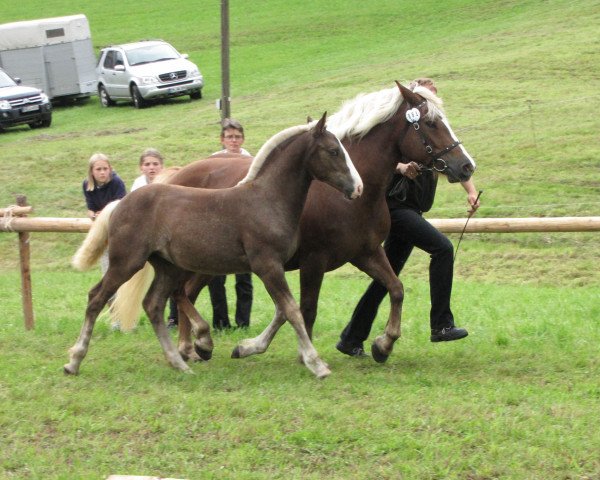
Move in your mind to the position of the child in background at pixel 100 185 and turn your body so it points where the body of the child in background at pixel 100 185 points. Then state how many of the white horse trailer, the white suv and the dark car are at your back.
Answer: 3

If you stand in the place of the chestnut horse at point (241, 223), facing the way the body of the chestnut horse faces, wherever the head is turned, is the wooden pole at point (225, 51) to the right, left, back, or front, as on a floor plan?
left

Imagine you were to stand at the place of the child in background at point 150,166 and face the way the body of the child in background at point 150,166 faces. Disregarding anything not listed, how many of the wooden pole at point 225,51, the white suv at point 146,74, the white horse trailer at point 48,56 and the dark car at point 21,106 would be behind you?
4

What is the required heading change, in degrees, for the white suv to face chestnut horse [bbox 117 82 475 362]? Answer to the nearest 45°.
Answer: approximately 45° to its right

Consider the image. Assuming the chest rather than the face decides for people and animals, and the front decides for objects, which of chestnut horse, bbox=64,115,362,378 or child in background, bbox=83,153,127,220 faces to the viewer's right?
the chestnut horse

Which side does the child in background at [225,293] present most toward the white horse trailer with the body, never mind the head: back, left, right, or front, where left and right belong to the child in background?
back

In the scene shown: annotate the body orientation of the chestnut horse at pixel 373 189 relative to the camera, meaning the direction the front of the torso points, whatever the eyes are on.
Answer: to the viewer's right

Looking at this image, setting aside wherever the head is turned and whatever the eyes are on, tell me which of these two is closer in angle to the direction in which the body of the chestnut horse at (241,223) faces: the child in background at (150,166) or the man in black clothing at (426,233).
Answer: the man in black clothing

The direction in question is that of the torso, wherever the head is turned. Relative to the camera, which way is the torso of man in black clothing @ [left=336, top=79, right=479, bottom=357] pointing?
to the viewer's right

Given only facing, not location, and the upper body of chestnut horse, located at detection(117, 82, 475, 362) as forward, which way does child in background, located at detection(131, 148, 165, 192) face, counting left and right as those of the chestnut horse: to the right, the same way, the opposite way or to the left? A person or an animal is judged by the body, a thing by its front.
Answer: to the right

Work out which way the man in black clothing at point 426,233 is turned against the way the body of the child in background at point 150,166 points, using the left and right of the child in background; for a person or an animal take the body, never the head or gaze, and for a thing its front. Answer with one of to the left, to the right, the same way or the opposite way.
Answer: to the left

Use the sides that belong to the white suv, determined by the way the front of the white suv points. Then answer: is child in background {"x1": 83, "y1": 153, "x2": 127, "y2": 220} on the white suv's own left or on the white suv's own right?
on the white suv's own right

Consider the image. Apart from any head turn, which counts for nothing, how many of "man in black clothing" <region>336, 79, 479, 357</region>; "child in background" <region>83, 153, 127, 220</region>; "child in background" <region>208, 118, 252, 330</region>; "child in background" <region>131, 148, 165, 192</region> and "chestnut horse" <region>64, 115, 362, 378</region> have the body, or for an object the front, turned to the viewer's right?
2
